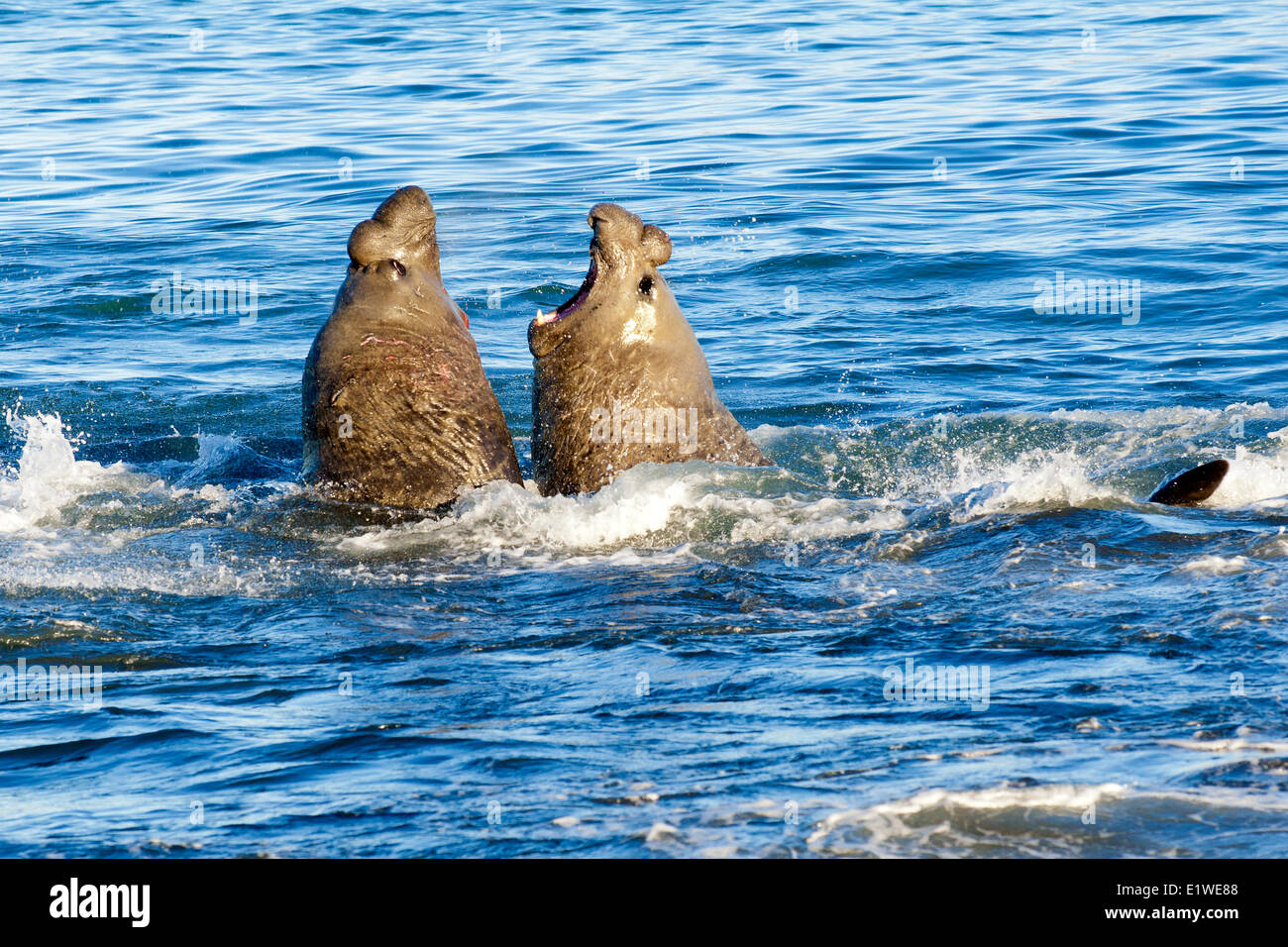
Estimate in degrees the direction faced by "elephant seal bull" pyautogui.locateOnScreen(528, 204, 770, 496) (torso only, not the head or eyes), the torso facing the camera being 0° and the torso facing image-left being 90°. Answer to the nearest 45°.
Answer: approximately 90°

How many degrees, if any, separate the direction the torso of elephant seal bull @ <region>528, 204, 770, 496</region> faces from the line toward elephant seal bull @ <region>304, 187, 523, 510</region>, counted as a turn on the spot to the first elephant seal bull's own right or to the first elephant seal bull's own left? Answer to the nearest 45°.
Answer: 0° — it already faces it
